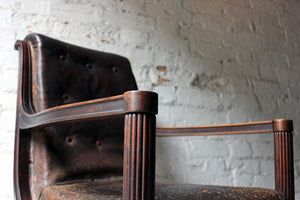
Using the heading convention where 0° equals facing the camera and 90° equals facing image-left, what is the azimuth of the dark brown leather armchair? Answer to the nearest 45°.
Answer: approximately 315°
